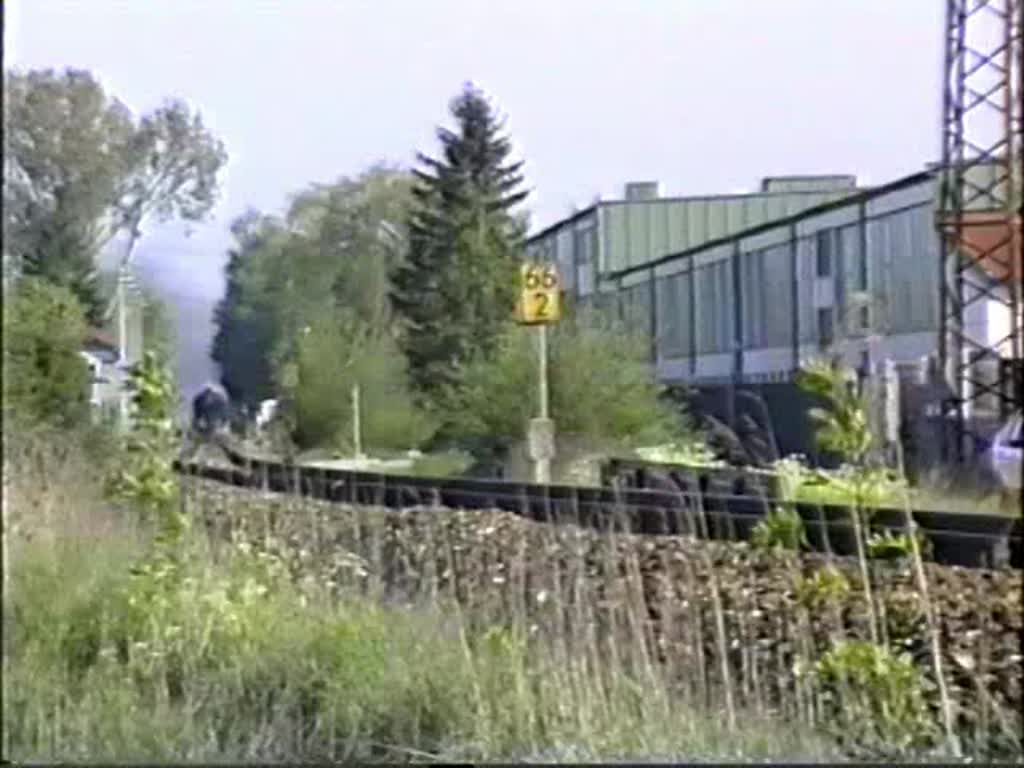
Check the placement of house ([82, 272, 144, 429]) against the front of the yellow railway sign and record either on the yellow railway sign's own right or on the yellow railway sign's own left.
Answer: on the yellow railway sign's own right

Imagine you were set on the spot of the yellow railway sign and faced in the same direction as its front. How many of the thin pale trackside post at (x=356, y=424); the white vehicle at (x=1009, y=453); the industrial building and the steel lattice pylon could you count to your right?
1

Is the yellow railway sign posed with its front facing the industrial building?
no

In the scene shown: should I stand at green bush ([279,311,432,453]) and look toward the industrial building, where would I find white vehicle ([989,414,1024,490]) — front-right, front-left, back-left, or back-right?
front-right

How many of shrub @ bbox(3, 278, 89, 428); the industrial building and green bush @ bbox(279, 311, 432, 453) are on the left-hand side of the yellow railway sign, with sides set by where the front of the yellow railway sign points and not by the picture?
1

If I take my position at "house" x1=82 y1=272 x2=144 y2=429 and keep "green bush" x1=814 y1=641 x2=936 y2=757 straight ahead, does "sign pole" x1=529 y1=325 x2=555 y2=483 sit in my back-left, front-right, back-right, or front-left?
front-left

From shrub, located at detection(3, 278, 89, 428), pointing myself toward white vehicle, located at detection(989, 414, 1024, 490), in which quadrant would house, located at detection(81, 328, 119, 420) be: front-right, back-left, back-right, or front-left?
front-left

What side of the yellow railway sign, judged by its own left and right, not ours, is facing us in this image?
front

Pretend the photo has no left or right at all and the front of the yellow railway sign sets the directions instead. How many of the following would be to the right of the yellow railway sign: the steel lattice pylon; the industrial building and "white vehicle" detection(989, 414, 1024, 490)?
0

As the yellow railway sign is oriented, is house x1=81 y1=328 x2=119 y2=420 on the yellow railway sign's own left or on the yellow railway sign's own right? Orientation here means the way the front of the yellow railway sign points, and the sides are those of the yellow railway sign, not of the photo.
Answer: on the yellow railway sign's own right

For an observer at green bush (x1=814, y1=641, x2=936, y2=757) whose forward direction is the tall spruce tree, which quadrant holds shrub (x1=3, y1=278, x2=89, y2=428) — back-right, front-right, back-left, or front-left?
front-left
